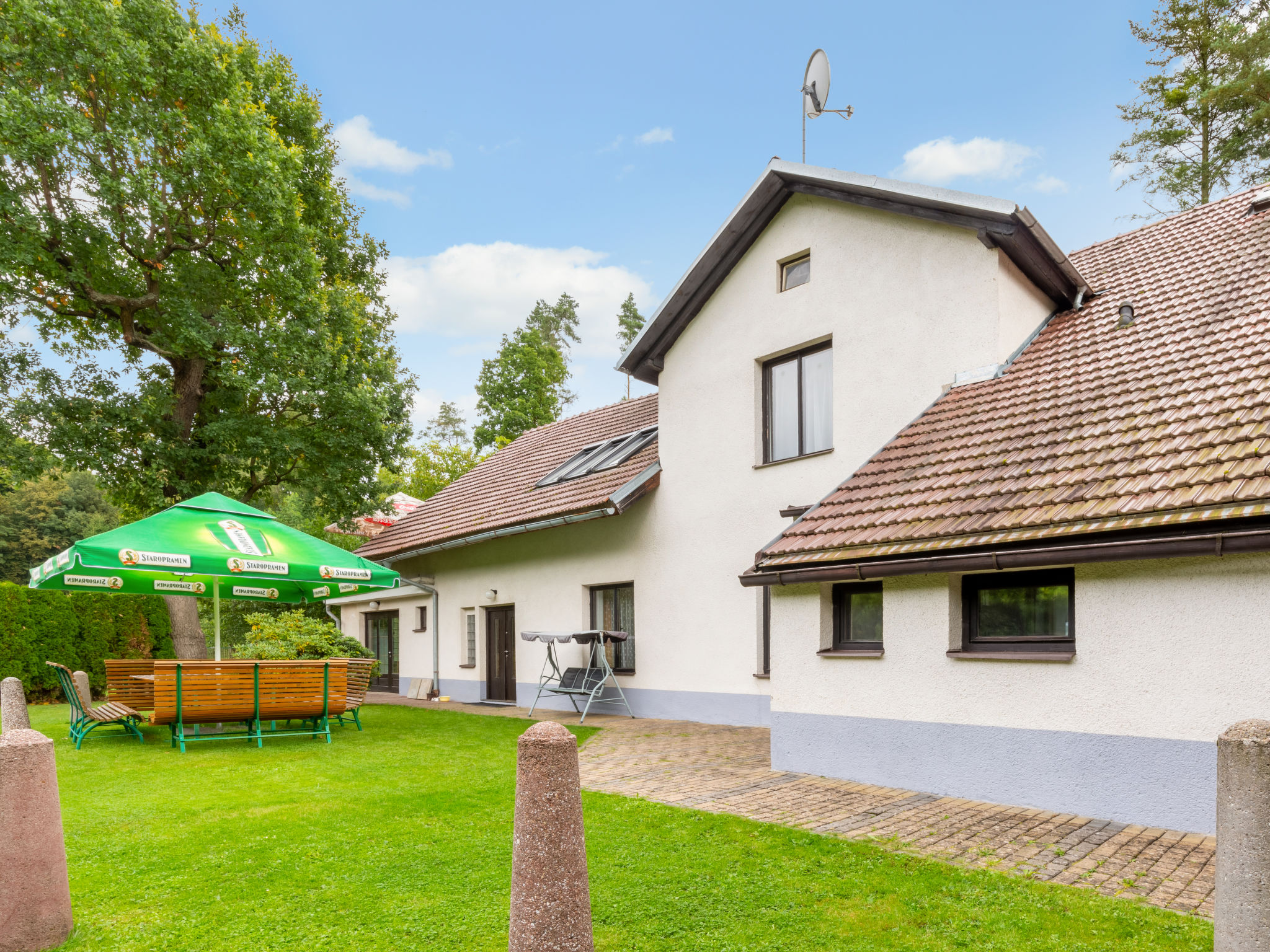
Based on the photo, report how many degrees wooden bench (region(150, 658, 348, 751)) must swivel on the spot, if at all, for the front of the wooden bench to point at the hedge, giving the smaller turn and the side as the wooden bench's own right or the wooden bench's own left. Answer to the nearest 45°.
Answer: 0° — it already faces it

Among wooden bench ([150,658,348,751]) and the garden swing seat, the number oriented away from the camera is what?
1

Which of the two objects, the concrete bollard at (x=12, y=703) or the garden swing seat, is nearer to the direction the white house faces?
the concrete bollard

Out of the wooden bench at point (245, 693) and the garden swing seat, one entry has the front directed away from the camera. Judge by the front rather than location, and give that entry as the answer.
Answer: the wooden bench

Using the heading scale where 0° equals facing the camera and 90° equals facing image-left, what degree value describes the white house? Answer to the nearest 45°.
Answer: approximately 45°

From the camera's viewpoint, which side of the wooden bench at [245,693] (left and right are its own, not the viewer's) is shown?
back
